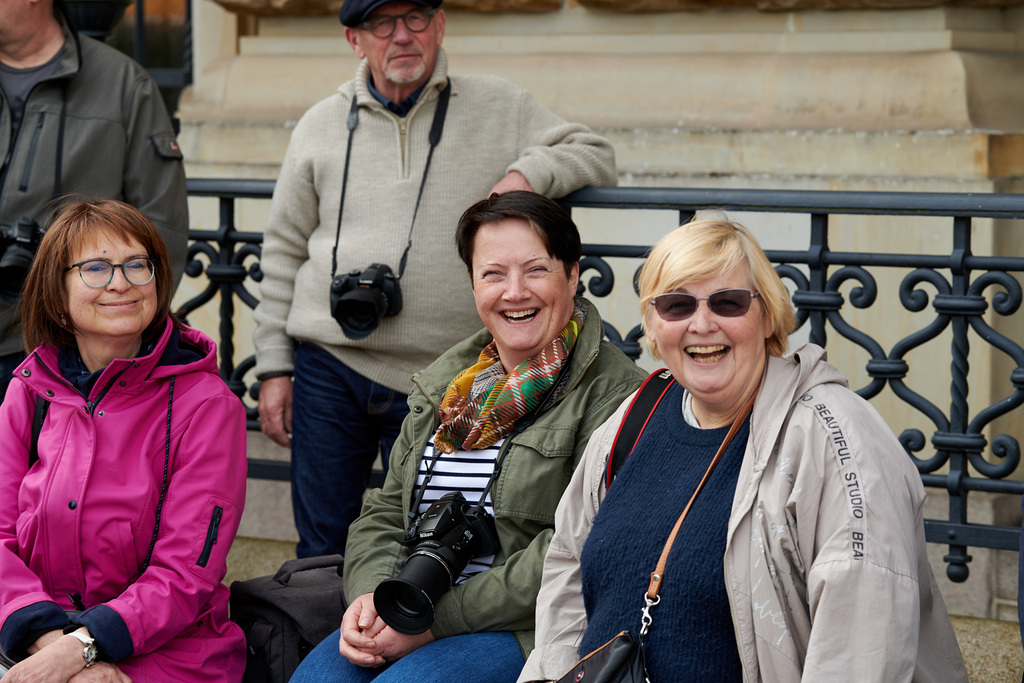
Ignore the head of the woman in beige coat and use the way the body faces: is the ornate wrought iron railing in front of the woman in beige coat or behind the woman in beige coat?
behind

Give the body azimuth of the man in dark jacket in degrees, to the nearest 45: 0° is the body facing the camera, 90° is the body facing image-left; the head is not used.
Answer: approximately 45°

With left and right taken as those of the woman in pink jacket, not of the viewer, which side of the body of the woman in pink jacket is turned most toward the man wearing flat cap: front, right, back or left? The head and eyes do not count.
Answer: back

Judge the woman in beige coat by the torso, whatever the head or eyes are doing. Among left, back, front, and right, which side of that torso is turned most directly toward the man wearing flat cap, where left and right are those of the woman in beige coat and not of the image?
right

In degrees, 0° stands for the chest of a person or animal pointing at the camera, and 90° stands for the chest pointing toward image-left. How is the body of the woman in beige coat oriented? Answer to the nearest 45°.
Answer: approximately 45°

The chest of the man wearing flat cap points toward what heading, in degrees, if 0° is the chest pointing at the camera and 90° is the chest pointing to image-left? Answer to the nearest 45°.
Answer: approximately 0°

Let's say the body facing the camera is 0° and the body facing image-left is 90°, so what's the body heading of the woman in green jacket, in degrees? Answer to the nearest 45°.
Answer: approximately 45°
